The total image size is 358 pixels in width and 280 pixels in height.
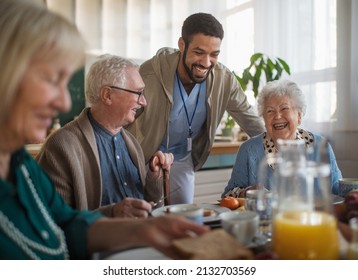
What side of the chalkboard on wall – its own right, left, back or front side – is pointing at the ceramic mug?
front

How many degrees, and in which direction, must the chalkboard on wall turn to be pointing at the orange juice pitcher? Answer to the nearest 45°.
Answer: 0° — it already faces it

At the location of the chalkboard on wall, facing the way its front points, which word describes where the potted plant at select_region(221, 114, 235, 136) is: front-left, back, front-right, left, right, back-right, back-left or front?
left

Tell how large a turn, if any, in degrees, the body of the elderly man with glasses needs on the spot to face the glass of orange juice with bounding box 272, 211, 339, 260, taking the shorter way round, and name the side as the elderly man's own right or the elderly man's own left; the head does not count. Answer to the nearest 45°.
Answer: approximately 45° to the elderly man's own right

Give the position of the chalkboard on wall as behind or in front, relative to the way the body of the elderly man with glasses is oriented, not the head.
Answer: behind

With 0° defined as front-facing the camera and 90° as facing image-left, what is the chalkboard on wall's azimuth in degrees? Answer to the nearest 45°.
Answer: approximately 0°

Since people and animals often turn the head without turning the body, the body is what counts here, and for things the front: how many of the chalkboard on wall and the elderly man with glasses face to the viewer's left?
0

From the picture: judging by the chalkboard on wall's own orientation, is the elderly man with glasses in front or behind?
in front

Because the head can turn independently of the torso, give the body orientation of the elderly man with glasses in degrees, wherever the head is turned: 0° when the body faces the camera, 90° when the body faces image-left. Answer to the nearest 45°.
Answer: approximately 315°

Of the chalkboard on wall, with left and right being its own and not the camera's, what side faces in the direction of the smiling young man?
front
